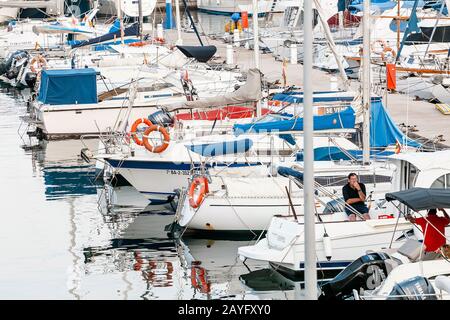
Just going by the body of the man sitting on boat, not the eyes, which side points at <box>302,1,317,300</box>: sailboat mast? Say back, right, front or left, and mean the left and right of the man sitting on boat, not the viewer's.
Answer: front

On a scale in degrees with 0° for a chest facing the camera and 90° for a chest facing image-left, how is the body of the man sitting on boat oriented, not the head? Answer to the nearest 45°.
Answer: approximately 0°

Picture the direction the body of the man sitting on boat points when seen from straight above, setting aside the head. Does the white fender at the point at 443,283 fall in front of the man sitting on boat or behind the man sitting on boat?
in front

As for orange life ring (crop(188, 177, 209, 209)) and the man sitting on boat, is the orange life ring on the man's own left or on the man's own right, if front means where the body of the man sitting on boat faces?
on the man's own right
